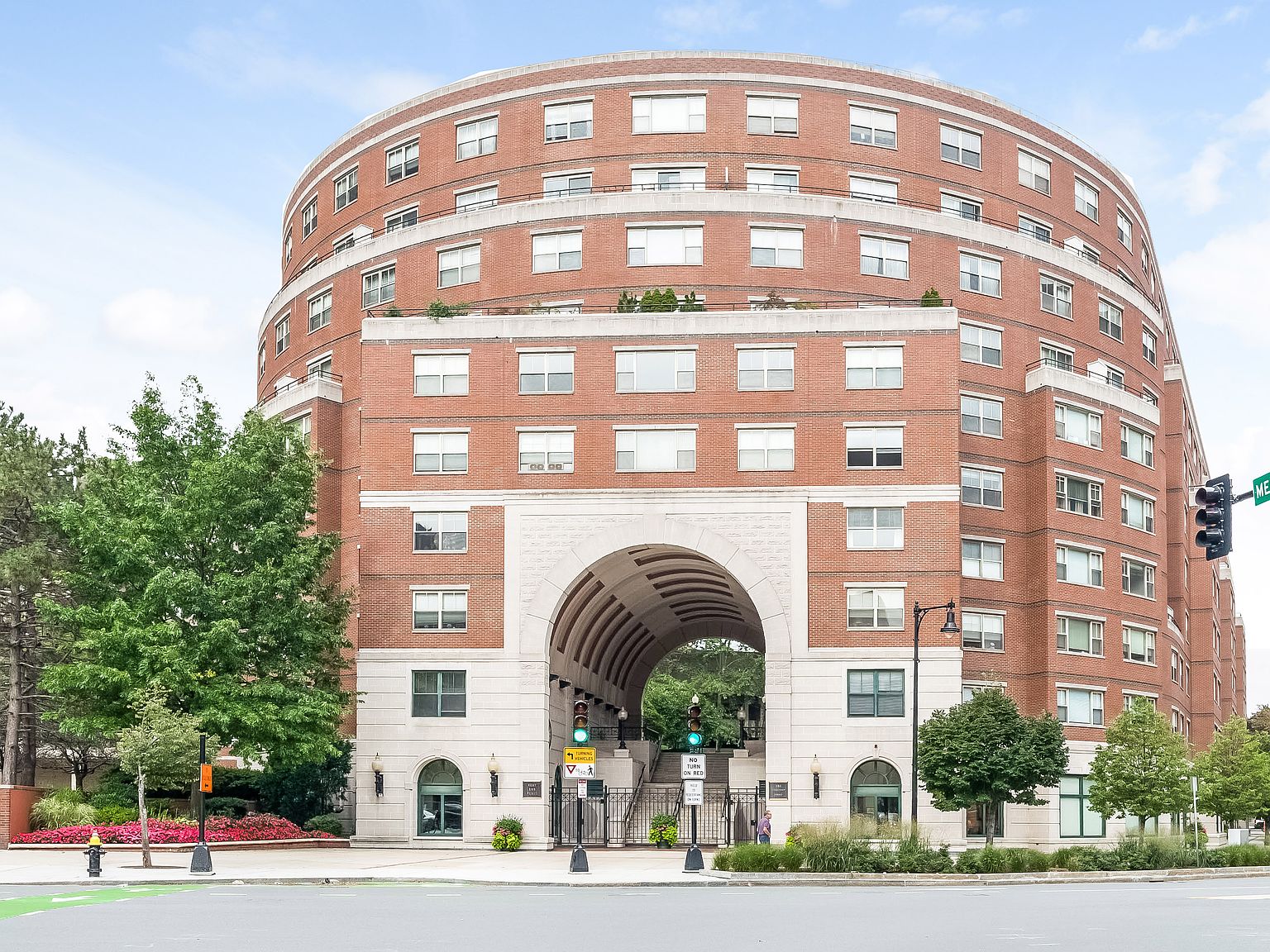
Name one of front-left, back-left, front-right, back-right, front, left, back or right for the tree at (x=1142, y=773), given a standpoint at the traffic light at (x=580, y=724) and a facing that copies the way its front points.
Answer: back-left

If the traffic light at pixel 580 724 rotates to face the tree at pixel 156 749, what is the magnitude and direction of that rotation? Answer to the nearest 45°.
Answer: approximately 135° to its right

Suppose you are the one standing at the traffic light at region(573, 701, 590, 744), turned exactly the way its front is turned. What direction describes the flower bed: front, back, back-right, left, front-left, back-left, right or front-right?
back-right

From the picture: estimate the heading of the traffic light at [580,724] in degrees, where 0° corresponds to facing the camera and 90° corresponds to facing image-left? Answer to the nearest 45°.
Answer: approximately 0°

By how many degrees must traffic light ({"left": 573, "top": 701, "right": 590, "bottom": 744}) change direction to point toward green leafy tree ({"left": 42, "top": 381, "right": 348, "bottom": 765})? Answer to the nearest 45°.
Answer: approximately 135° to its right

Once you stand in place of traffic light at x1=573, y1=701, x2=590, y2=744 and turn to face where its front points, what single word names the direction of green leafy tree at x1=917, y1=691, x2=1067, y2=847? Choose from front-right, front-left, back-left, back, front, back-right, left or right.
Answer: back-left
